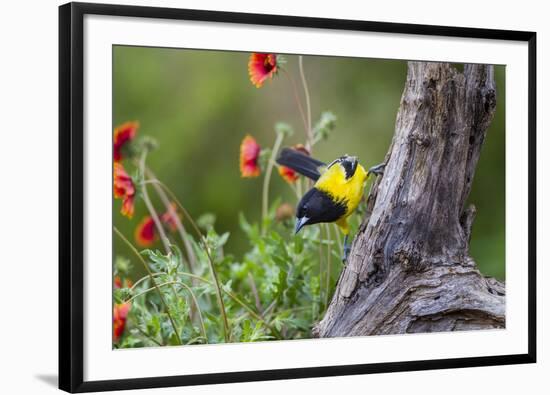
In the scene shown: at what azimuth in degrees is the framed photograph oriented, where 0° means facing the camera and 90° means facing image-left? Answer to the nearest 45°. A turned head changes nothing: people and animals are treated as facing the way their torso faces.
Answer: approximately 315°
